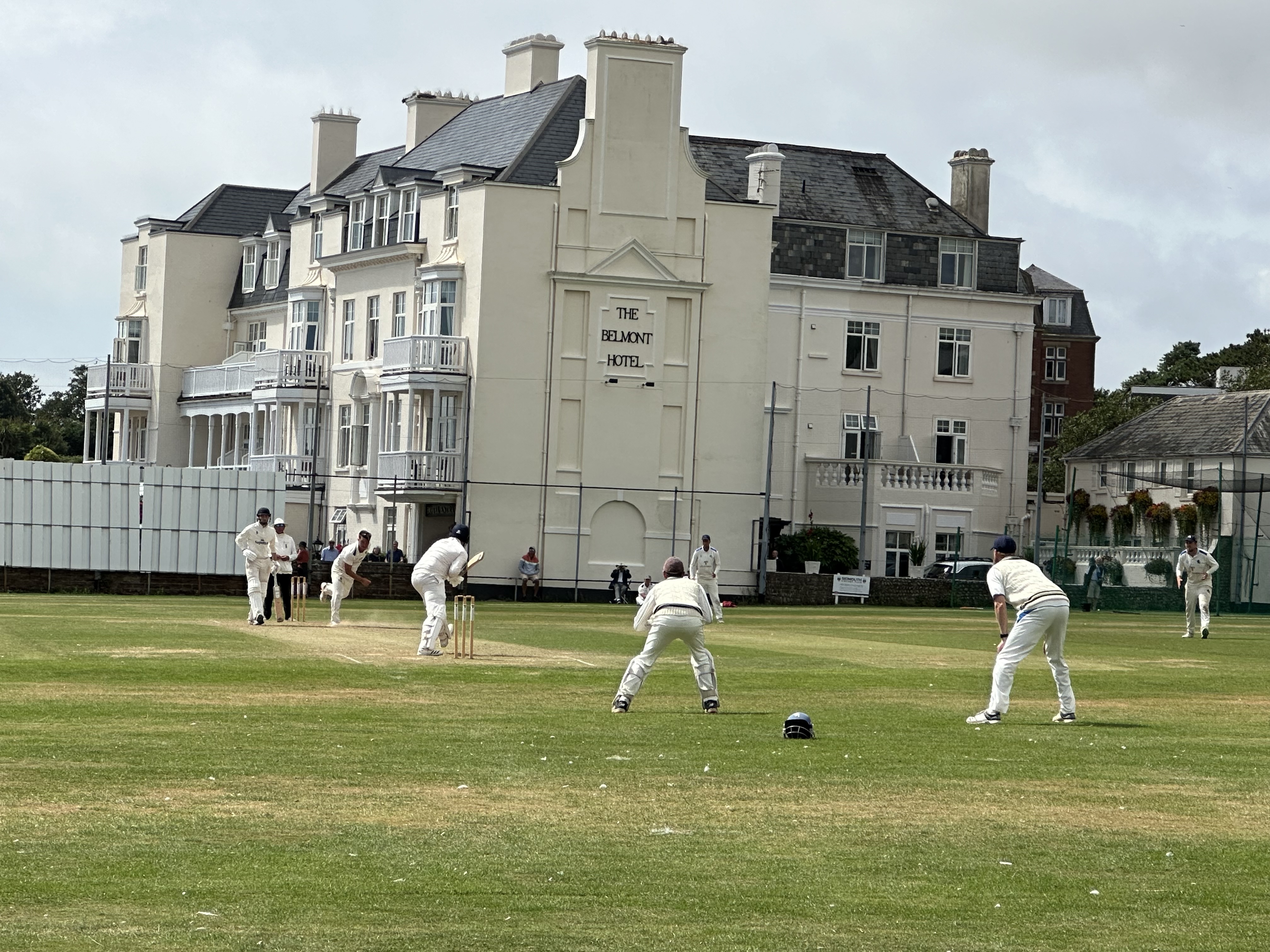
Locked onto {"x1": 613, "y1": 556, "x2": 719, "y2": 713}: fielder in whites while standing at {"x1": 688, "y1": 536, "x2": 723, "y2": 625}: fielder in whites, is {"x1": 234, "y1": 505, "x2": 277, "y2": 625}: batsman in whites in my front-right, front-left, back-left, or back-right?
front-right

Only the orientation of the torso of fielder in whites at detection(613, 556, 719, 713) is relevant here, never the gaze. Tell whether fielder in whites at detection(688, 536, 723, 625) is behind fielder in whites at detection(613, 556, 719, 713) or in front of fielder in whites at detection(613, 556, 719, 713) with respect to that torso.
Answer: in front

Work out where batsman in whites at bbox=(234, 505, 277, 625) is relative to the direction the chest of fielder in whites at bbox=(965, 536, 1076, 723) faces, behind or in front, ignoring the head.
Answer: in front

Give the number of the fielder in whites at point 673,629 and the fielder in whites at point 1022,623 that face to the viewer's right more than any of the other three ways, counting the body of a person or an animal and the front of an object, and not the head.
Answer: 0

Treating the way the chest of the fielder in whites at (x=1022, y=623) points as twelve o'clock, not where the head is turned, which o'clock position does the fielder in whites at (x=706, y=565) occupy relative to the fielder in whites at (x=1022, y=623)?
the fielder in whites at (x=706, y=565) is roughly at 1 o'clock from the fielder in whites at (x=1022, y=623).

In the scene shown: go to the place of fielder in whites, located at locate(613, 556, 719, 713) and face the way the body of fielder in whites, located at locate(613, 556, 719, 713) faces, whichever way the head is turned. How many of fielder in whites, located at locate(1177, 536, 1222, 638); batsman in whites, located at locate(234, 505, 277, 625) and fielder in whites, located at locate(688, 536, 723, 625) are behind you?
0

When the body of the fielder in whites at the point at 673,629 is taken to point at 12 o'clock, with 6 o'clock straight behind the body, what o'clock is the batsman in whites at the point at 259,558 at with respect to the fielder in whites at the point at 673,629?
the batsman in whites at the point at 259,558 is roughly at 11 o'clock from the fielder in whites at the point at 673,629.

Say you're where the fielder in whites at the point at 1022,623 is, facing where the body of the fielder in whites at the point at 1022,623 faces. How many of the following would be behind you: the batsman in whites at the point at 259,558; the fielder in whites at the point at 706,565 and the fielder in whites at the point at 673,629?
0

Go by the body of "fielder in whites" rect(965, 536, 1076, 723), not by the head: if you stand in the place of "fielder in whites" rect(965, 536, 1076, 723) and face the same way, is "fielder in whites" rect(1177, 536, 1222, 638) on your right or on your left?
on your right

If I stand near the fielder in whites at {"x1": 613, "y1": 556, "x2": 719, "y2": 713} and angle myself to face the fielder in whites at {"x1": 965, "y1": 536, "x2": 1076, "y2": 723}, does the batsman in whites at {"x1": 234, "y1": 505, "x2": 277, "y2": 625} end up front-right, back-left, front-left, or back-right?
back-left

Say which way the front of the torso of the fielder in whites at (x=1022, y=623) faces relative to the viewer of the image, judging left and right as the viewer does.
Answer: facing away from the viewer and to the left of the viewer

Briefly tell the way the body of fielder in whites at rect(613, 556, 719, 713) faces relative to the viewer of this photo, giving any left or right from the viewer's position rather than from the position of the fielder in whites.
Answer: facing away from the viewer
